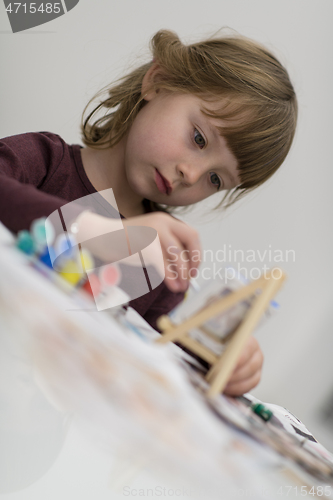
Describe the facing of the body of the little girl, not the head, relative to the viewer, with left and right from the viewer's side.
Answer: facing the viewer and to the right of the viewer
